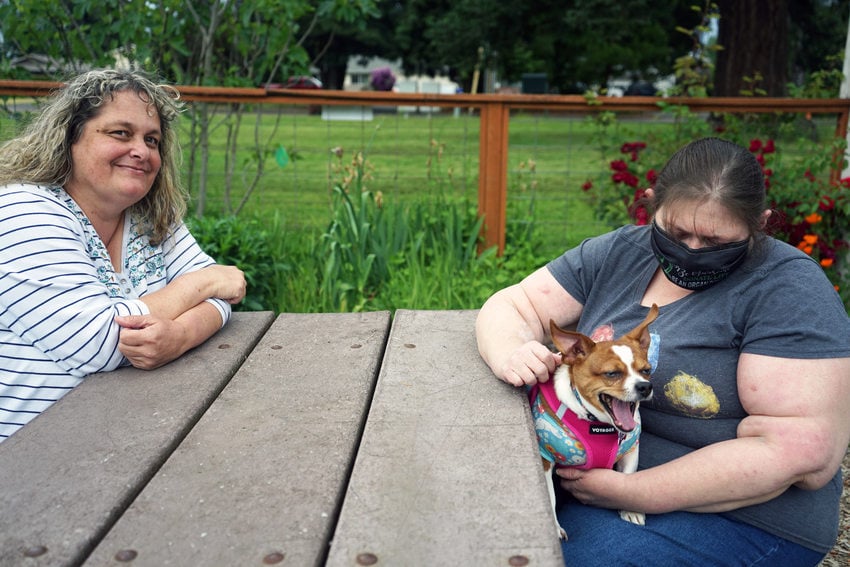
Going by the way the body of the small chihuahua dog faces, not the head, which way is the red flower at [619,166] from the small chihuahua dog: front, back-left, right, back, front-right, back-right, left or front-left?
back-left

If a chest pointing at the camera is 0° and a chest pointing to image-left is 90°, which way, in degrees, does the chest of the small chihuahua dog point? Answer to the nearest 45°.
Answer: approximately 315°

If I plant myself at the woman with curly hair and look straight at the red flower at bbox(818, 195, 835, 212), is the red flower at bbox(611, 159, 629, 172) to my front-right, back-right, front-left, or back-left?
front-left

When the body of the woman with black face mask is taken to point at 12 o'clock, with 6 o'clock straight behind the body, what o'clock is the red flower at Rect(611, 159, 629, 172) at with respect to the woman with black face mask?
The red flower is roughly at 4 o'clock from the woman with black face mask.

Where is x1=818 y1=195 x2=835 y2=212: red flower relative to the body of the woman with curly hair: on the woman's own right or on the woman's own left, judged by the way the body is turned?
on the woman's own left

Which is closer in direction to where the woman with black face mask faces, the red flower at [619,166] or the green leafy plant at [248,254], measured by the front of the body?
the green leafy plant

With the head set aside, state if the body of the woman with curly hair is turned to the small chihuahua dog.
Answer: yes

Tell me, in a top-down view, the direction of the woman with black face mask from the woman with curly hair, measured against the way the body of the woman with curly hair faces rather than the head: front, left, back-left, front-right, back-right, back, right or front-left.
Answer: front

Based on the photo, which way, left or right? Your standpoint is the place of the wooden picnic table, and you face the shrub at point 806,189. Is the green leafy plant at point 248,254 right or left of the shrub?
left

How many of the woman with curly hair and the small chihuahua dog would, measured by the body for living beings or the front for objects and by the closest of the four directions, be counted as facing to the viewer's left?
0

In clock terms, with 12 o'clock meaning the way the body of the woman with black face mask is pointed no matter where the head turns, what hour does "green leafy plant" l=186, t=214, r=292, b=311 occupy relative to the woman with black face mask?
The green leafy plant is roughly at 3 o'clock from the woman with black face mask.

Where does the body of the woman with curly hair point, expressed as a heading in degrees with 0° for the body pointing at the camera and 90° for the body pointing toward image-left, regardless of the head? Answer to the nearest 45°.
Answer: approximately 315°

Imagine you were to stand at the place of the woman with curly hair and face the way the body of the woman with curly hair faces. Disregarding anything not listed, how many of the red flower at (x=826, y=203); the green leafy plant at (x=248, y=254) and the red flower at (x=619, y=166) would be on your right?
0

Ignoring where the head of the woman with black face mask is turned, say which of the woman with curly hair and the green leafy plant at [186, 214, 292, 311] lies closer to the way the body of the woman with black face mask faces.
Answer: the woman with curly hair

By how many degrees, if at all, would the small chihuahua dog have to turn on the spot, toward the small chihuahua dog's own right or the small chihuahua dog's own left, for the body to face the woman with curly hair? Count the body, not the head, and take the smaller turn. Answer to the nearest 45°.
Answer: approximately 135° to the small chihuahua dog's own right

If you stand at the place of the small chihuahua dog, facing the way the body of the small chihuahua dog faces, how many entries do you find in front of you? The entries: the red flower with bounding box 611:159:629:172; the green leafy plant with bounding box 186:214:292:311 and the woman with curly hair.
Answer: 0

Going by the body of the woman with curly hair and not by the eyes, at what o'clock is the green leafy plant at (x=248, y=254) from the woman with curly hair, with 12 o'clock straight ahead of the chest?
The green leafy plant is roughly at 8 o'clock from the woman with curly hair.

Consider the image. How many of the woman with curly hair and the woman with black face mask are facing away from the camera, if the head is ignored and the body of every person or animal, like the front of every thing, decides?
0
